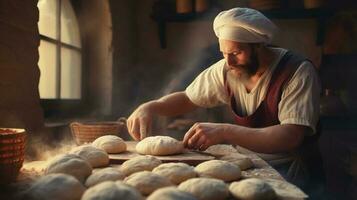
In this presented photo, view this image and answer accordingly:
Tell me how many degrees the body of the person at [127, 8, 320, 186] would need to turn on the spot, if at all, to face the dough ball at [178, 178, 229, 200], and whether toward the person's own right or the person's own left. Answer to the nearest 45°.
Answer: approximately 45° to the person's own left

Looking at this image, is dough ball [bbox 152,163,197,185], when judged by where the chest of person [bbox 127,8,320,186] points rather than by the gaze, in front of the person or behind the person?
in front

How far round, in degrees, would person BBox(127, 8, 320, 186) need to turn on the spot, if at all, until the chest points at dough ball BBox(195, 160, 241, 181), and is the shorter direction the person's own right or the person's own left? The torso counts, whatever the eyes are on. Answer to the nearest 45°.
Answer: approximately 45° to the person's own left

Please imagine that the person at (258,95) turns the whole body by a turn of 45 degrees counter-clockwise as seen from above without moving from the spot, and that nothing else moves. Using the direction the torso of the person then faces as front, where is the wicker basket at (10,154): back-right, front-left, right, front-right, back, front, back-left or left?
front-right

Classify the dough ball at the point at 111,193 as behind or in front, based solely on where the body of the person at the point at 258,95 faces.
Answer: in front

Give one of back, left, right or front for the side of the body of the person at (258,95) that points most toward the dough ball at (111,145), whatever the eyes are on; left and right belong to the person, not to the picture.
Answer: front

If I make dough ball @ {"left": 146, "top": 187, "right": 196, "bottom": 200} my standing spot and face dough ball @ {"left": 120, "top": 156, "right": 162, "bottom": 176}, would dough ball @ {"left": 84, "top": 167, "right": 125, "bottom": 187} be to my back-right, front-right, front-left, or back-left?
front-left

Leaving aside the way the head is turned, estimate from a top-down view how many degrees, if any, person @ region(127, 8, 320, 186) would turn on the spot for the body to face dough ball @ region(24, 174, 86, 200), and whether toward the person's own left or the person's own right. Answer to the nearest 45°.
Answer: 0° — they already face it

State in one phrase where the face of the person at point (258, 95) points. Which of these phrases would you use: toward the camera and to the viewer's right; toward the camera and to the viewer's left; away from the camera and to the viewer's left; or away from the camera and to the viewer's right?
toward the camera and to the viewer's left

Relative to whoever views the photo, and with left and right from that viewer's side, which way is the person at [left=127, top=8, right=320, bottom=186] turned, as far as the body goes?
facing the viewer and to the left of the viewer

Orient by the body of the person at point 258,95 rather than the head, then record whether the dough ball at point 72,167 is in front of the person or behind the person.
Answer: in front
